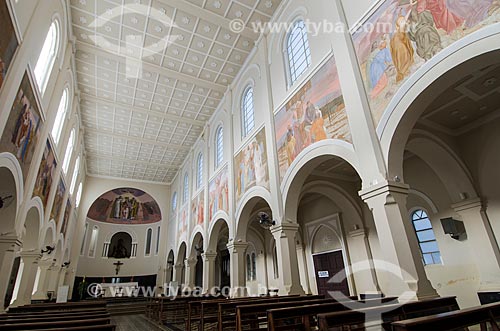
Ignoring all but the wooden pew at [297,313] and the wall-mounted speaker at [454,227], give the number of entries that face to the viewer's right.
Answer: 0

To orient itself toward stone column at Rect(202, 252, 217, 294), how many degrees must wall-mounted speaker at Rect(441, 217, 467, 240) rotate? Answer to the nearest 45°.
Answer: approximately 45° to its right

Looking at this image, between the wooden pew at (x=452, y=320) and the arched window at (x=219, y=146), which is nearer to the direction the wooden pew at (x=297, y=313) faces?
the arched window

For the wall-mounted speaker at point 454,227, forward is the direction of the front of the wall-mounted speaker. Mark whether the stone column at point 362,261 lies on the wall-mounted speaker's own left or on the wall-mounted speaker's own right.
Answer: on the wall-mounted speaker's own right

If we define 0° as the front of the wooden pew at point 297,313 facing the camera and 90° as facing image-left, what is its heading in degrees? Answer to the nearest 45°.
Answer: approximately 135°

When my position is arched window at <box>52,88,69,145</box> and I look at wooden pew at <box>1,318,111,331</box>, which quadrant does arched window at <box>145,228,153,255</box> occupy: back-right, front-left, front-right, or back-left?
back-left

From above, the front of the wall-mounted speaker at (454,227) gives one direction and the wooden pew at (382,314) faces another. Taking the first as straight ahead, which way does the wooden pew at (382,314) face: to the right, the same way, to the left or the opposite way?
to the right

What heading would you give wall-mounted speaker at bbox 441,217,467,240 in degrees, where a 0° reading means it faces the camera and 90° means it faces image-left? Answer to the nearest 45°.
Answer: approximately 45°

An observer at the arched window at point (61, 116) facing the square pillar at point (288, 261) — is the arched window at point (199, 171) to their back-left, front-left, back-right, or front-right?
front-left

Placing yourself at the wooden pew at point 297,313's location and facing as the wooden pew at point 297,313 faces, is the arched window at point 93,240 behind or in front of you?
in front

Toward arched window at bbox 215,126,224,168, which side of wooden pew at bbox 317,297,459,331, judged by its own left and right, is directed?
front

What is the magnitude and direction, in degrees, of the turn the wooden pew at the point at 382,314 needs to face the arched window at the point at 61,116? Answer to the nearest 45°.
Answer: approximately 45° to its left

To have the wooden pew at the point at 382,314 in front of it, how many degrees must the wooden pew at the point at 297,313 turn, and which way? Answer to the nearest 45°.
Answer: approximately 135° to its right

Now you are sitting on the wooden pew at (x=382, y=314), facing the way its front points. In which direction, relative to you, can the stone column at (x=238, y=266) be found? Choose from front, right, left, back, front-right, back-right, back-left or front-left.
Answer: front

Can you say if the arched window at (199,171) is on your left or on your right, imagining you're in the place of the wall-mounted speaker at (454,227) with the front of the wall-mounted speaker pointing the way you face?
on your right

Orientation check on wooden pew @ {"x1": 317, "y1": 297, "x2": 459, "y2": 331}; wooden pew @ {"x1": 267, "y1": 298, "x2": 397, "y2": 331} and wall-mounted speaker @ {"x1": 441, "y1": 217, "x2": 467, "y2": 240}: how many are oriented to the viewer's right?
0

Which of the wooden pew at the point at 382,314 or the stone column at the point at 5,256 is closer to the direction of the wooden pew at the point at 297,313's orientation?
the stone column

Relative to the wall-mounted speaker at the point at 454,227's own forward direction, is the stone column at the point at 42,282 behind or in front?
in front

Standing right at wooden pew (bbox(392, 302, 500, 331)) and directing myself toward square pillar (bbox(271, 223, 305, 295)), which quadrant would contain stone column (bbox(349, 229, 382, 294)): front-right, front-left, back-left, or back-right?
front-right

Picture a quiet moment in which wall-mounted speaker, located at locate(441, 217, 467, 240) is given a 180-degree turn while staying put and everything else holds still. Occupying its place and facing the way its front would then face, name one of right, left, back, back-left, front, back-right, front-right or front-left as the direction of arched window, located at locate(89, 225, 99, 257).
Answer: back-left

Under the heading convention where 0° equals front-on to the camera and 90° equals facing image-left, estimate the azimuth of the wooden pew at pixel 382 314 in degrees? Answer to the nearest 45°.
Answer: approximately 135°

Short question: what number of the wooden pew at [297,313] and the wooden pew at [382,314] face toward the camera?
0
